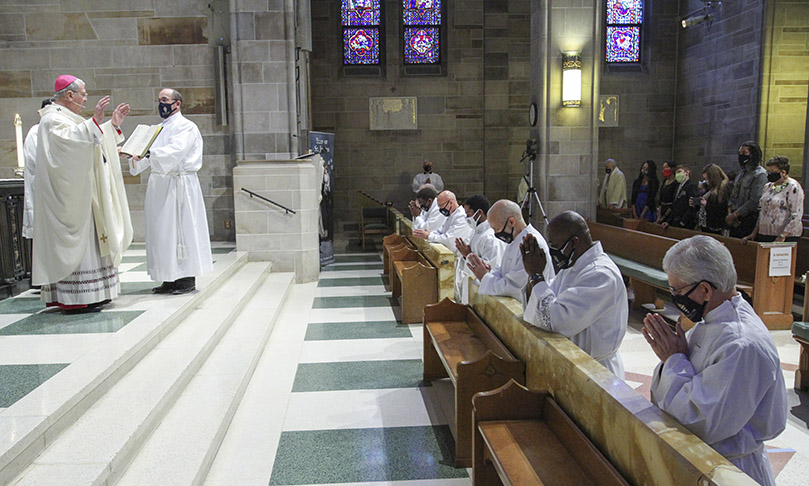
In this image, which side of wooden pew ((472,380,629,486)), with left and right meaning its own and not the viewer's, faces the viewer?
left

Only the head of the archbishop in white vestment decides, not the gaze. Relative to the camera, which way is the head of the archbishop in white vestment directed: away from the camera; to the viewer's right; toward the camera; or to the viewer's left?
to the viewer's right

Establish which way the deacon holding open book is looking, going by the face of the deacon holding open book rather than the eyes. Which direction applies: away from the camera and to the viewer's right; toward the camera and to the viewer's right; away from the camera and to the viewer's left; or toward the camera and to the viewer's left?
toward the camera and to the viewer's left

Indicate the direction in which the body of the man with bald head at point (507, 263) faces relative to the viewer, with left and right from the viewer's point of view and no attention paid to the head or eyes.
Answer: facing to the left of the viewer

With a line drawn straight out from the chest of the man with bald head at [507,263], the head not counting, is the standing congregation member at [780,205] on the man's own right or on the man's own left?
on the man's own right

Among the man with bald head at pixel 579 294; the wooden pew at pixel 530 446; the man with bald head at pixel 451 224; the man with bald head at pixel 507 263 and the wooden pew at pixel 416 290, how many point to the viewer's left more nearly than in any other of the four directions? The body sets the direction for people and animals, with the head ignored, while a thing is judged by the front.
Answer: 5

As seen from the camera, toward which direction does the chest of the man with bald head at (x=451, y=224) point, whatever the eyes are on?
to the viewer's left

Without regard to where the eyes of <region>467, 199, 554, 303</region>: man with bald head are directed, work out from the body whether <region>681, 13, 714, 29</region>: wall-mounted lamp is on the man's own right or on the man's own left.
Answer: on the man's own right

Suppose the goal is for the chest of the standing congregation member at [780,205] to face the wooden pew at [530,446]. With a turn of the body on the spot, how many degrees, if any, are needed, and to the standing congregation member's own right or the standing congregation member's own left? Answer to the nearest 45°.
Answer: approximately 45° to the standing congregation member's own left

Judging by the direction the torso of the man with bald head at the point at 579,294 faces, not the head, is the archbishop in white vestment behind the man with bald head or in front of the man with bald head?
in front

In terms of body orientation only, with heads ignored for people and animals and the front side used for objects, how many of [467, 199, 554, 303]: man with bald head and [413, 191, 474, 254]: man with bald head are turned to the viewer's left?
2

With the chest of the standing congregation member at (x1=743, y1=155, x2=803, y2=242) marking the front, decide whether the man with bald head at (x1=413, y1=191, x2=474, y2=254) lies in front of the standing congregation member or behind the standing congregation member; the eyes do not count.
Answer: in front

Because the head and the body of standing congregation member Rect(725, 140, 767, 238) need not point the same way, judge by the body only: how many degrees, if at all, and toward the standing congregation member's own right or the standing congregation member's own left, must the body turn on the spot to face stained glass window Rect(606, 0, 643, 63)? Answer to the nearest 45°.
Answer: approximately 135° to the standing congregation member's own right

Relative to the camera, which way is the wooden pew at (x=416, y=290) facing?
to the viewer's left

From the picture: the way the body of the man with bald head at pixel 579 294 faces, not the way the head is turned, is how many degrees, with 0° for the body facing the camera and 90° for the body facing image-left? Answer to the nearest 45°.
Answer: approximately 90°

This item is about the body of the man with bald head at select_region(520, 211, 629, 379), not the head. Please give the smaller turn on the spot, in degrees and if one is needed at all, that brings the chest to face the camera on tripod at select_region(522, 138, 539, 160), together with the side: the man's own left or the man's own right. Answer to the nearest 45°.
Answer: approximately 90° to the man's own right
